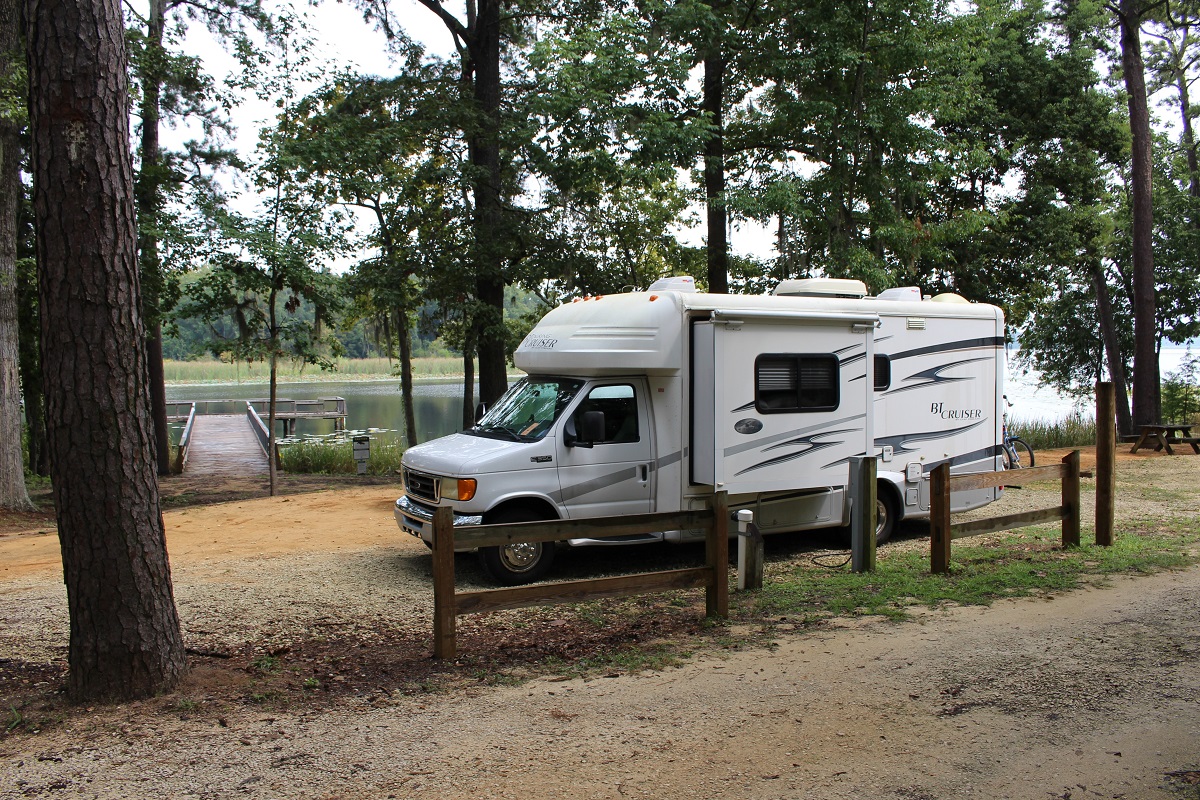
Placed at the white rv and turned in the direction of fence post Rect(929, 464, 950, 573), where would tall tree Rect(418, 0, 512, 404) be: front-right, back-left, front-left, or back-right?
back-left

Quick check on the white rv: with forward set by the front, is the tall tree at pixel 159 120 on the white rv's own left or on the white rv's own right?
on the white rv's own right

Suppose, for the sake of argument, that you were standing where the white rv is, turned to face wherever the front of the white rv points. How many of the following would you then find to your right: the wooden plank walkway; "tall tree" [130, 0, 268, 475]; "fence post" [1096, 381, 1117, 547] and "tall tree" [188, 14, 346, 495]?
3

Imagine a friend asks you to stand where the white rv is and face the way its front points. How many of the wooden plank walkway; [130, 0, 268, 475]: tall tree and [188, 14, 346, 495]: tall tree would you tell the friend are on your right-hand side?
3

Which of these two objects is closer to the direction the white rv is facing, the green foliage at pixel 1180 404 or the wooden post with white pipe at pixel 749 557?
the wooden post with white pipe

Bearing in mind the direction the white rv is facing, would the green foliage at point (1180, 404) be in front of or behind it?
behind

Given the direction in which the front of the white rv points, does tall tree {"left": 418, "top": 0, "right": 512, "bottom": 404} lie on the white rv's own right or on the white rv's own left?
on the white rv's own right

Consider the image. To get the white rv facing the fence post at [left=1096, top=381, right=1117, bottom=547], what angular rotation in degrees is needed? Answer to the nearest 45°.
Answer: approximately 135° to its left

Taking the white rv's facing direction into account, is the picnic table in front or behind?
behind

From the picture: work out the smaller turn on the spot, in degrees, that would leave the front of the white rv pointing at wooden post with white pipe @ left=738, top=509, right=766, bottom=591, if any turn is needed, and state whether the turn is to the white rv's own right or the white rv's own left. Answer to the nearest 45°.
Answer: approximately 90° to the white rv's own left

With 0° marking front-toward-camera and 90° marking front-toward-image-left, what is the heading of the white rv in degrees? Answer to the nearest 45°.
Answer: approximately 45°
